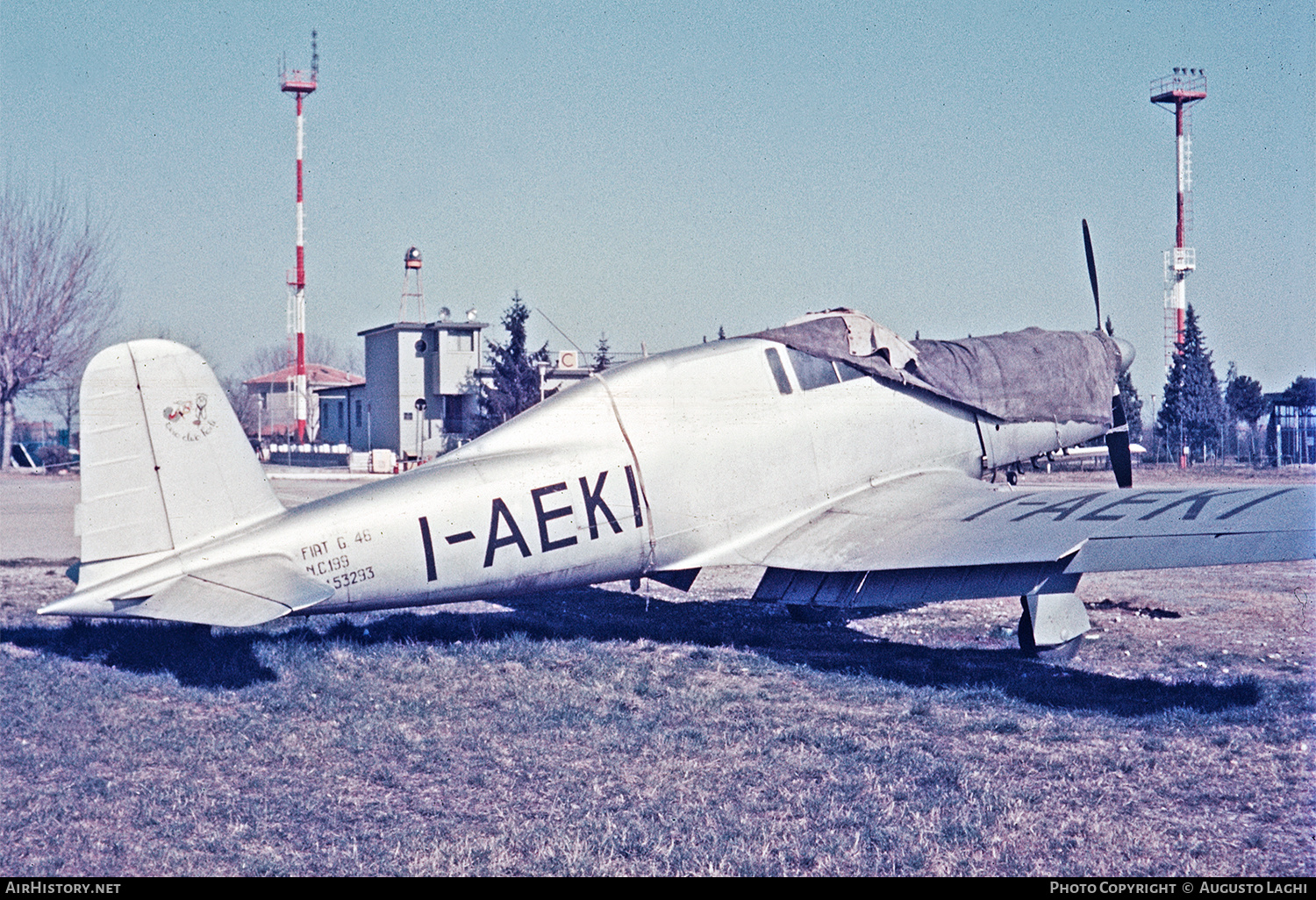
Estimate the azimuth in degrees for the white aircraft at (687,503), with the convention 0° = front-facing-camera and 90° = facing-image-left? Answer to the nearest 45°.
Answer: approximately 225°

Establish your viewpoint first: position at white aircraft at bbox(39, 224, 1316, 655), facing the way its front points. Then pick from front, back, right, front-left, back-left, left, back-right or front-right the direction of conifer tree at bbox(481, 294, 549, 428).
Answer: front-left

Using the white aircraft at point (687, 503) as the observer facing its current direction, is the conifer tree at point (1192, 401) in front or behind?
in front
